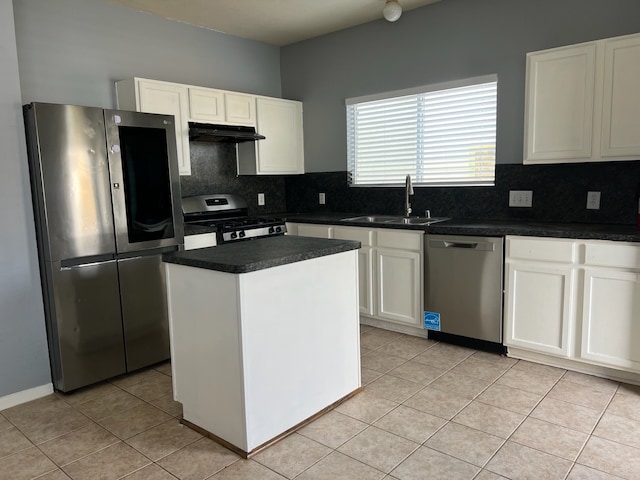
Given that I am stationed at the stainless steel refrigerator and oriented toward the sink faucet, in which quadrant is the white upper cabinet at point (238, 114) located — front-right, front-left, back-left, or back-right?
front-left

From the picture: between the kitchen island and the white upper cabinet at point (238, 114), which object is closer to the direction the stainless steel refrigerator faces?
the kitchen island

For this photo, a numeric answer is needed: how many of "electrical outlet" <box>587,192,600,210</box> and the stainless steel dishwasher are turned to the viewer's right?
0

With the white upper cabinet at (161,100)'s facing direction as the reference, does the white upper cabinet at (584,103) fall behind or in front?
in front

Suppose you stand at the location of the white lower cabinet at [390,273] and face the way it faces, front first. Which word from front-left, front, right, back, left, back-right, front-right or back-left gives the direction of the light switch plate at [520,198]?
back-left

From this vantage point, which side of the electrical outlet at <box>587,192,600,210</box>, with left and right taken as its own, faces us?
front

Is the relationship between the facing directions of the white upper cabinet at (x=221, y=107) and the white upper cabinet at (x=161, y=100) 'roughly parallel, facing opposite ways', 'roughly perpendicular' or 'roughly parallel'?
roughly parallel

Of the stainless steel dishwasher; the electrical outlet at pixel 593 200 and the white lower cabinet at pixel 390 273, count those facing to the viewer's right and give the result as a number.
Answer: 0

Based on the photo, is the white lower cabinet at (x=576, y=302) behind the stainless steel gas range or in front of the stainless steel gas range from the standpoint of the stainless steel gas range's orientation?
in front

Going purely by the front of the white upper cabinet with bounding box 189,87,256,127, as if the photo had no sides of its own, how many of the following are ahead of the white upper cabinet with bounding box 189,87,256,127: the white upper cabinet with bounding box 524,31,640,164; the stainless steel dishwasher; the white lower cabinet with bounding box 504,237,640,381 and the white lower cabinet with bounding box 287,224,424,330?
4
